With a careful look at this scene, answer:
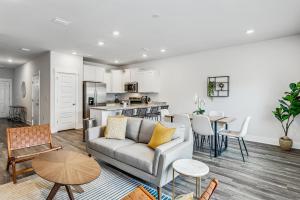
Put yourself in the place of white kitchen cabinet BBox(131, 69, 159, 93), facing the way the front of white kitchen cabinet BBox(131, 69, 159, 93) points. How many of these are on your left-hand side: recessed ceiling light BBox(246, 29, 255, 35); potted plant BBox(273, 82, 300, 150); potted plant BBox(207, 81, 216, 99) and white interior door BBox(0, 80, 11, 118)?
3

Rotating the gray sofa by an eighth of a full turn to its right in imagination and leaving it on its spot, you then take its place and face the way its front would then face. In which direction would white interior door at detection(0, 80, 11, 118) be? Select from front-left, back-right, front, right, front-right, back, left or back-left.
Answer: front-right

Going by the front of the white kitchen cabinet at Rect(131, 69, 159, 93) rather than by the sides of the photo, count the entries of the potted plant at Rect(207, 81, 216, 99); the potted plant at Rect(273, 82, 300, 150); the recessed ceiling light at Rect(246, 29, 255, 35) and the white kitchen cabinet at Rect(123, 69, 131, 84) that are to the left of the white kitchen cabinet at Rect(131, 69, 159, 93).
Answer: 3

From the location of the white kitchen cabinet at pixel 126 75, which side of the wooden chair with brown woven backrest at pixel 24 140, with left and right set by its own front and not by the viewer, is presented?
left

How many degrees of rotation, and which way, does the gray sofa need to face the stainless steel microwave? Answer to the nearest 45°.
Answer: approximately 135° to its right

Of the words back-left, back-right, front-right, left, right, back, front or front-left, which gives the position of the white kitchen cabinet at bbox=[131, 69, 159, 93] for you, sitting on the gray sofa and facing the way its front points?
back-right

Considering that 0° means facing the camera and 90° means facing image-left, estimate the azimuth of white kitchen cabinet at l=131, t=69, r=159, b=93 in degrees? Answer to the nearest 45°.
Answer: approximately 45°

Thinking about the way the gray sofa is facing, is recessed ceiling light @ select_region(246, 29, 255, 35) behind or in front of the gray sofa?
behind

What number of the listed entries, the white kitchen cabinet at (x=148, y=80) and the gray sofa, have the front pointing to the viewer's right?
0

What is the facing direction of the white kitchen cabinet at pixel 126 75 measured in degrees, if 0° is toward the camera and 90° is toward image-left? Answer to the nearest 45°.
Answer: approximately 45°

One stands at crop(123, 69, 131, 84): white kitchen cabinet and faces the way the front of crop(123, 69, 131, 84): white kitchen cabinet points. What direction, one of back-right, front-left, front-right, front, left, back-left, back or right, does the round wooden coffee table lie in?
front-left

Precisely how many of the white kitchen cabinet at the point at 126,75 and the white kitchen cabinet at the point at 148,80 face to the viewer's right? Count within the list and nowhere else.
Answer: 0

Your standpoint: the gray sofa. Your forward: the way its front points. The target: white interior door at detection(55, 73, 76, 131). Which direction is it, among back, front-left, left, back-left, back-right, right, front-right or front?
right
